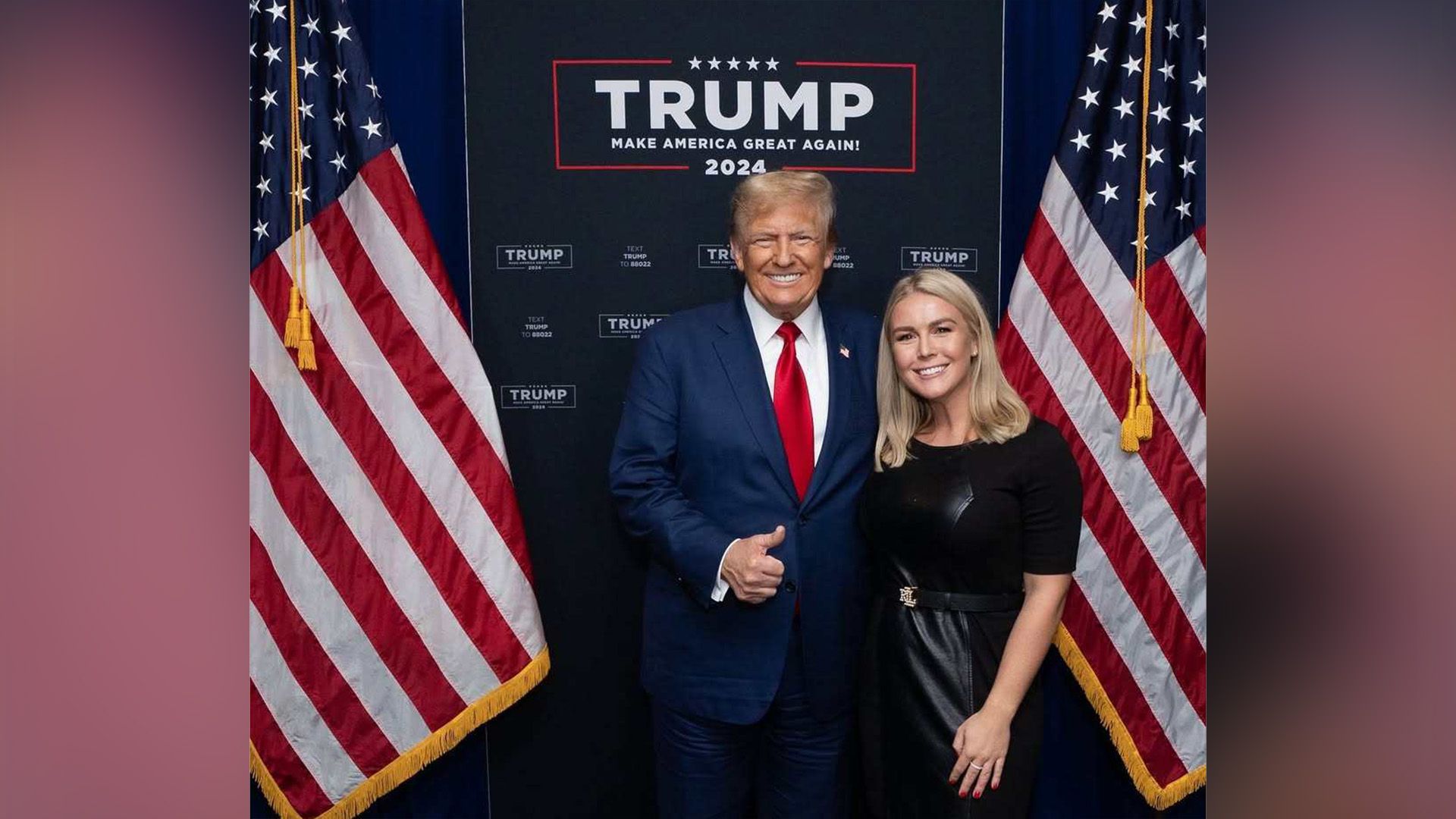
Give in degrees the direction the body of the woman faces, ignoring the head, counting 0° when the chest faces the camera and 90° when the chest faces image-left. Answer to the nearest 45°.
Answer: approximately 45°

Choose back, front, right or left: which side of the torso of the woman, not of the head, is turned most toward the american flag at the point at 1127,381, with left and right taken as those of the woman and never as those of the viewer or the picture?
back

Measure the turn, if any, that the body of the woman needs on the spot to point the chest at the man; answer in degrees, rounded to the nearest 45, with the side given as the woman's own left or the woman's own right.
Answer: approximately 45° to the woman's own right

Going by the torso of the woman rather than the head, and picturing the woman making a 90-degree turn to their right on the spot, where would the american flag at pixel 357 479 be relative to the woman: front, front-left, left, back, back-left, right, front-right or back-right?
front-left

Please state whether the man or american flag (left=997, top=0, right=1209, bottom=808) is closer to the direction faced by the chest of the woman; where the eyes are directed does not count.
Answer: the man
